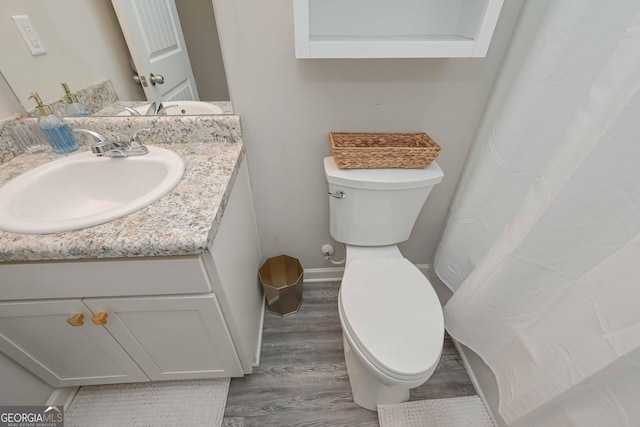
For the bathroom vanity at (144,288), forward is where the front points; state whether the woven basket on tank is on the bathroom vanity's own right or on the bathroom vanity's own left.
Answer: on the bathroom vanity's own left

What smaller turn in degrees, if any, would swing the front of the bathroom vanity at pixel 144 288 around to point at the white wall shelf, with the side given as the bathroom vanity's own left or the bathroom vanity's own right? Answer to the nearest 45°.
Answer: approximately 90° to the bathroom vanity's own left

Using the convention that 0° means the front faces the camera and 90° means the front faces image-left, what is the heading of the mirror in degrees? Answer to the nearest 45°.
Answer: approximately 0°

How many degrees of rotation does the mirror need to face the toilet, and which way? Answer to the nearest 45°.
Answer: approximately 45° to its left

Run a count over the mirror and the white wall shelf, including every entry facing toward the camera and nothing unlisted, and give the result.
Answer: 2

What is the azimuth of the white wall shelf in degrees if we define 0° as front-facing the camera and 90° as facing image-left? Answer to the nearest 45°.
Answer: approximately 0°

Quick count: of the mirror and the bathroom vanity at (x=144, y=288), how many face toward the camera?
2
